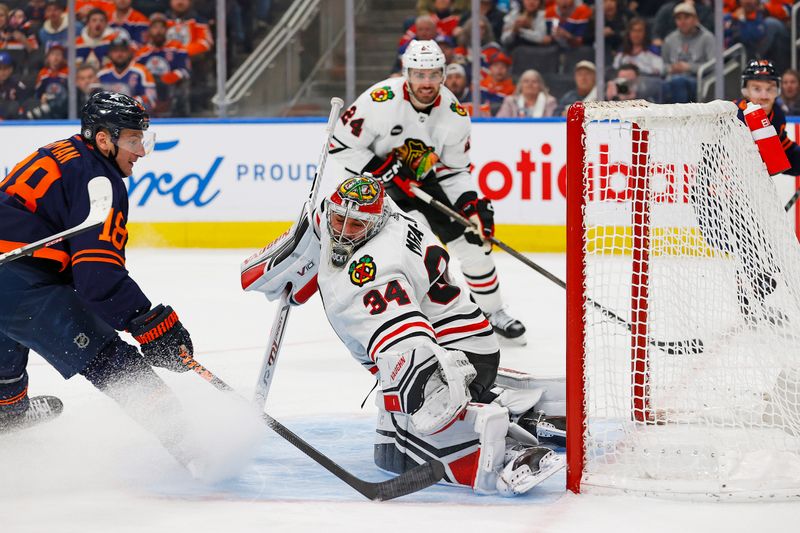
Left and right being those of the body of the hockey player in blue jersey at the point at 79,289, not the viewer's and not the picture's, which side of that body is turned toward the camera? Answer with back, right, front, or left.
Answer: right

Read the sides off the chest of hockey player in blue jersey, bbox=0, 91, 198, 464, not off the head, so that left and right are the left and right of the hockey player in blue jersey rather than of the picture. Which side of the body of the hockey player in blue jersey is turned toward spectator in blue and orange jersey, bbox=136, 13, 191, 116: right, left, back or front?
left

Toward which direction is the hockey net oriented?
to the viewer's left

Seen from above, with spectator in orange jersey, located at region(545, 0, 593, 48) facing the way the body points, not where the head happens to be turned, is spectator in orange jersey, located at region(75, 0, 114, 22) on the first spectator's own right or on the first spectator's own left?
on the first spectator's own right

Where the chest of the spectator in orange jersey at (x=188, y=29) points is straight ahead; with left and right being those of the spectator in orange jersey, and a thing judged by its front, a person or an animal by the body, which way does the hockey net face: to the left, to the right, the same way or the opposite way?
to the right

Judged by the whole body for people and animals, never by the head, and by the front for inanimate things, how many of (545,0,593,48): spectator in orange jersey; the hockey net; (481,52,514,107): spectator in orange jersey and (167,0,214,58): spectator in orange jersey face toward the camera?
3

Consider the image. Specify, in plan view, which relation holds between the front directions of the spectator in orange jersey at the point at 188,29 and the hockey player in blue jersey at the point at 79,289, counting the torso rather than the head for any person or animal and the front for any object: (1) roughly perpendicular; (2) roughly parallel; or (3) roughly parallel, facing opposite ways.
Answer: roughly perpendicular

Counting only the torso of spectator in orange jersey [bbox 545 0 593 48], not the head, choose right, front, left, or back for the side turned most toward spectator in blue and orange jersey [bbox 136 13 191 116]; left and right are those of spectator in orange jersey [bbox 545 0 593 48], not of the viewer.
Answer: right

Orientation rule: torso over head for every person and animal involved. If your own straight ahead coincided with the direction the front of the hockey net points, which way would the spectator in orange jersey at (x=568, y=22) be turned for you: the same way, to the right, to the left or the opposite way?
to the left
